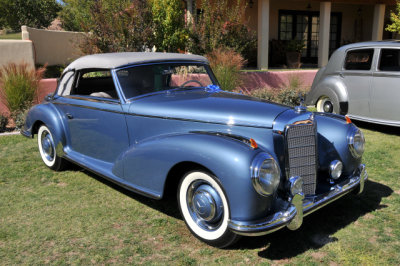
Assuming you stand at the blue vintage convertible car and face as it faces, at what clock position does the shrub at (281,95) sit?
The shrub is roughly at 8 o'clock from the blue vintage convertible car.

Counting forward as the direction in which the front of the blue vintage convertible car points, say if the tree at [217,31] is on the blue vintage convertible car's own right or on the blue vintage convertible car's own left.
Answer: on the blue vintage convertible car's own left

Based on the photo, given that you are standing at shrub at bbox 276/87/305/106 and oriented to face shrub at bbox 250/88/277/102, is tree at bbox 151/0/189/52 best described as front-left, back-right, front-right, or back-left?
front-right

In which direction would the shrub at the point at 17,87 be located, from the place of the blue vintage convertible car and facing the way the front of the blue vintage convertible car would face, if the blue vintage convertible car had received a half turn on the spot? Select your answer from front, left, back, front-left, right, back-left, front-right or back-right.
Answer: front

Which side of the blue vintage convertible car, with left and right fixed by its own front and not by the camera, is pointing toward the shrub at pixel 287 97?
left

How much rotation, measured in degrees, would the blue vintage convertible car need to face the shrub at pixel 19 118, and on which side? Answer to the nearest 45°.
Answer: approximately 180°

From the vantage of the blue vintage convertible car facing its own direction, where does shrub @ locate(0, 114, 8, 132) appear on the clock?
The shrub is roughly at 6 o'clock from the blue vintage convertible car.

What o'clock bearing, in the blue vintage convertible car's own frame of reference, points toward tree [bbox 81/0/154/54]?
The tree is roughly at 7 o'clock from the blue vintage convertible car.

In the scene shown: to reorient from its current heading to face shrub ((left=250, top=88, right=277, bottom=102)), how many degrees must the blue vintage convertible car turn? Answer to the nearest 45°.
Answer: approximately 135° to its left

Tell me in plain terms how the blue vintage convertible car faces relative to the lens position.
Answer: facing the viewer and to the right of the viewer

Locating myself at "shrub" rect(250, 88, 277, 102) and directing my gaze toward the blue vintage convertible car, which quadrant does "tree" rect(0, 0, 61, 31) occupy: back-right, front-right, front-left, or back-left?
back-right

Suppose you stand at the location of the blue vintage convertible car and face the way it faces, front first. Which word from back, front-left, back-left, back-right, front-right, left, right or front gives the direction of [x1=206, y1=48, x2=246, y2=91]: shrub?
back-left

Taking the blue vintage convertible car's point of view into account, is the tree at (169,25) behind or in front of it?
behind
